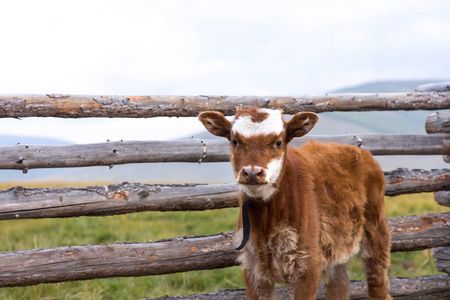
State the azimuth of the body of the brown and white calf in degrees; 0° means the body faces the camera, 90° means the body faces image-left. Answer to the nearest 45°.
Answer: approximately 45°
